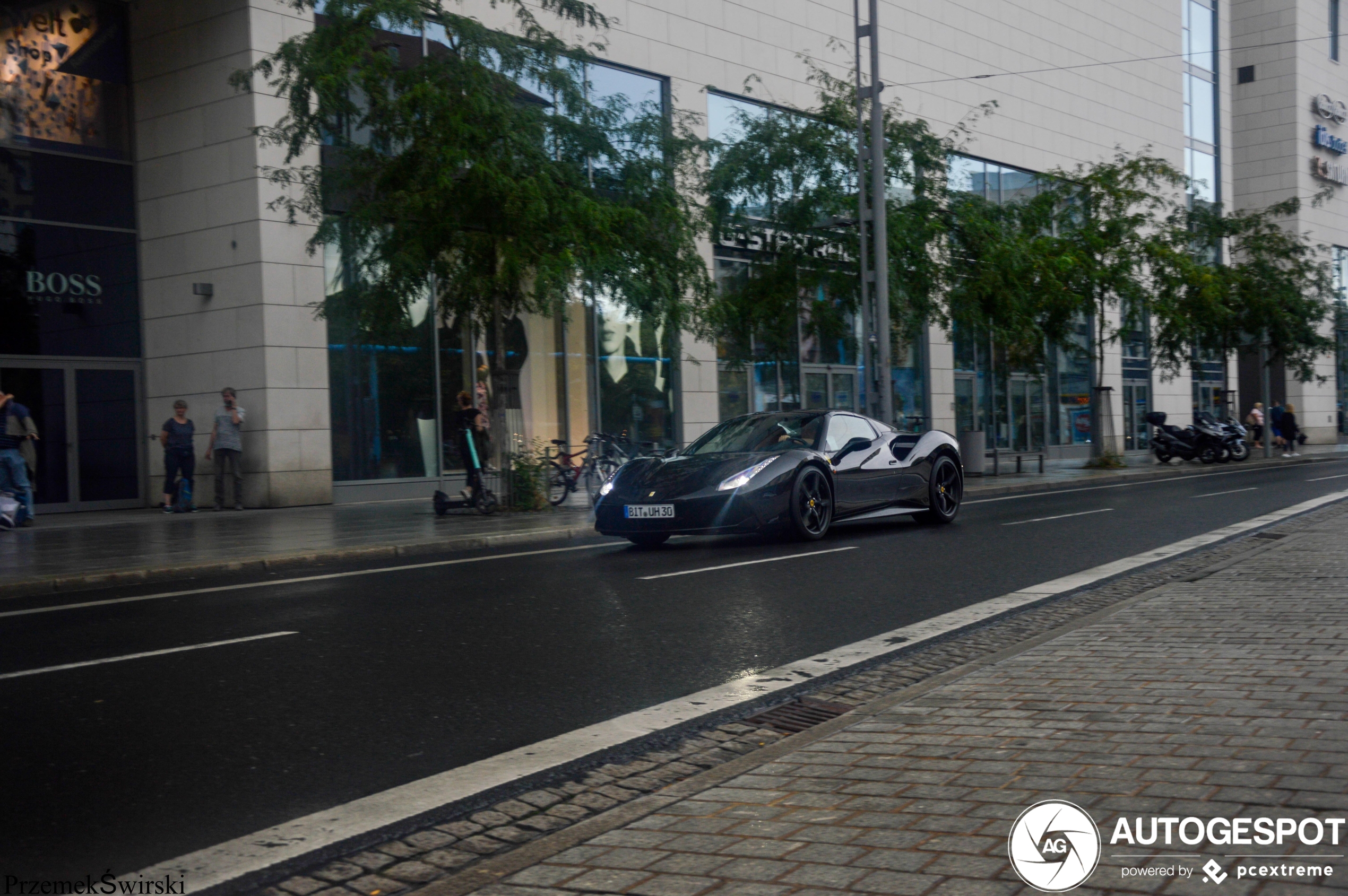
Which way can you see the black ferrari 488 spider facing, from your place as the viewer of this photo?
facing the viewer and to the left of the viewer

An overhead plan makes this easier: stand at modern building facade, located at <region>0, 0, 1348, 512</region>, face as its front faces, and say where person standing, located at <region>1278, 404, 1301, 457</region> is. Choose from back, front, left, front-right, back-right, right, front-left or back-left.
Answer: left

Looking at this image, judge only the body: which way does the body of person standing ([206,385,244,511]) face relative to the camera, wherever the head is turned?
toward the camera

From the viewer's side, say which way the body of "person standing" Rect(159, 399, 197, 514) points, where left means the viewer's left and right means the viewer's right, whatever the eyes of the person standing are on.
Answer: facing the viewer

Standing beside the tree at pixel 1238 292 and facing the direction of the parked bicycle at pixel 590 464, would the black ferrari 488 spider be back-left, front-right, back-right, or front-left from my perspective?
front-left

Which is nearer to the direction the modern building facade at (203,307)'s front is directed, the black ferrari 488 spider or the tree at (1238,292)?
the black ferrari 488 spider

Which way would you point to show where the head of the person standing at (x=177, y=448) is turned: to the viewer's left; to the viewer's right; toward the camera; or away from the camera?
toward the camera

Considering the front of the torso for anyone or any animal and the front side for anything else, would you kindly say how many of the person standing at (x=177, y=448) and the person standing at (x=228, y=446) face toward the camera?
2

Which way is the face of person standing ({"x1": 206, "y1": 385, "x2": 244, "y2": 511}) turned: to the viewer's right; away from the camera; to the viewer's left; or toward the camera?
toward the camera

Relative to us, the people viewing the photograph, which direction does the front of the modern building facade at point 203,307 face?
facing the viewer and to the right of the viewer
